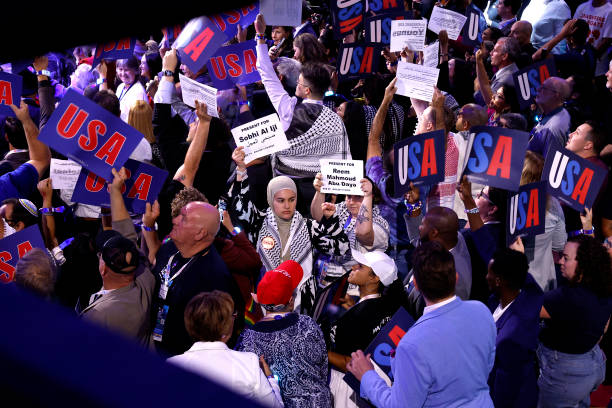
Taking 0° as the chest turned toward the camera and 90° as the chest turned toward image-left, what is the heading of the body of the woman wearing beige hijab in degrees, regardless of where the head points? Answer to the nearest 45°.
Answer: approximately 0°

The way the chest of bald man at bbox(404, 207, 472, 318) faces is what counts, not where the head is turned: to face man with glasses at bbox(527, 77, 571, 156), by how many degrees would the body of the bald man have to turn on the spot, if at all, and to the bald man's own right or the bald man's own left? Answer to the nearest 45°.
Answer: approximately 90° to the bald man's own right
